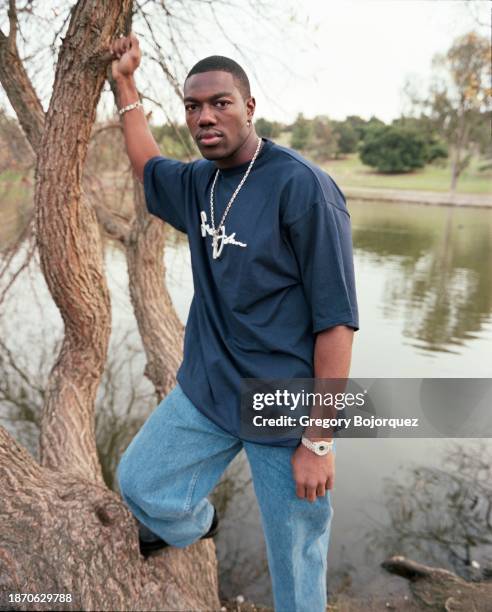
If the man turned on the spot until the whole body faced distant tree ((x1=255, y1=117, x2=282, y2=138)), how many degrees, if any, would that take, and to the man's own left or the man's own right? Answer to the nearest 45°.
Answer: approximately 135° to the man's own right

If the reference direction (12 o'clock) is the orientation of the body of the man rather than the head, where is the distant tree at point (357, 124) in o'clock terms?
The distant tree is roughly at 5 o'clock from the man.

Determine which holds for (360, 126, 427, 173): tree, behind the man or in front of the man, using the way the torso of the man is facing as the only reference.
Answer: behind

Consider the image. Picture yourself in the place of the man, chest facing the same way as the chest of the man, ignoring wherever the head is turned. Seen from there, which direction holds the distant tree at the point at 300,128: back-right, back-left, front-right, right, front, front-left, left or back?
back-right

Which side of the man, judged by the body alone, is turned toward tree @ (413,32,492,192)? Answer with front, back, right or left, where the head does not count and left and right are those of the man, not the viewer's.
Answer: back

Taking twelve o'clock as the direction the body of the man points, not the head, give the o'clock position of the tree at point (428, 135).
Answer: The tree is roughly at 5 o'clock from the man.

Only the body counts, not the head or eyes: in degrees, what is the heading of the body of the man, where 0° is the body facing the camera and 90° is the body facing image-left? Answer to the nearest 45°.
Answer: approximately 45°
